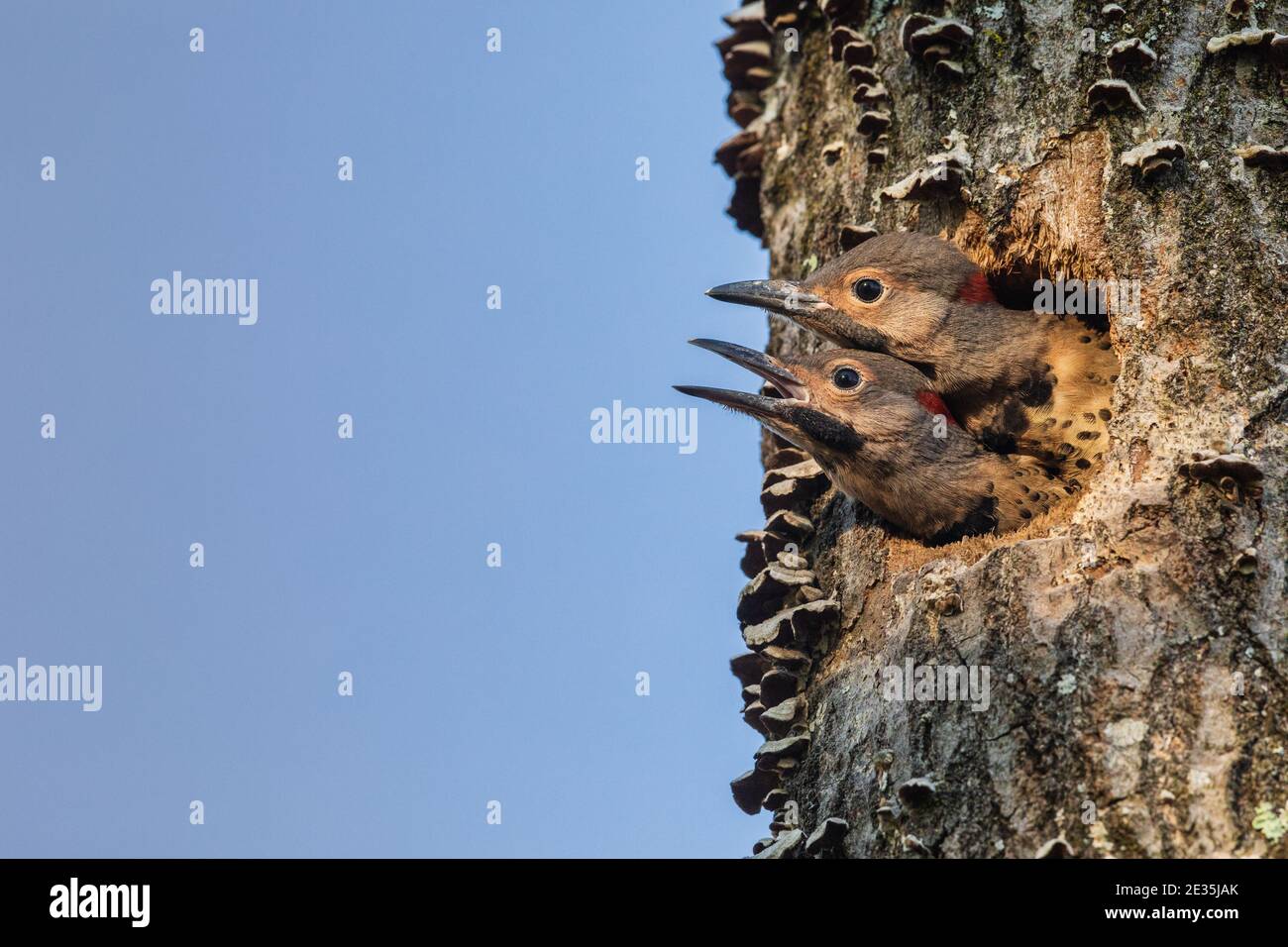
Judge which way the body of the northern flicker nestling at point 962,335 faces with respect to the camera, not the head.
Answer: to the viewer's left

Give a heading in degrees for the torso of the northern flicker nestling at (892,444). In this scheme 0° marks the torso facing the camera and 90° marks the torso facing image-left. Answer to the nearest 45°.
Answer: approximately 90°

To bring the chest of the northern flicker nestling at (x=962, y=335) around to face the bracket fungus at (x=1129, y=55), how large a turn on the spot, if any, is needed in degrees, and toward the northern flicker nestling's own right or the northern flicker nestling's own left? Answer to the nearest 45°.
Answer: approximately 135° to the northern flicker nestling's own left

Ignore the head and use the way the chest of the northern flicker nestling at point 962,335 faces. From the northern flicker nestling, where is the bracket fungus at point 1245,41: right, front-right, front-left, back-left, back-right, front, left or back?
back-left

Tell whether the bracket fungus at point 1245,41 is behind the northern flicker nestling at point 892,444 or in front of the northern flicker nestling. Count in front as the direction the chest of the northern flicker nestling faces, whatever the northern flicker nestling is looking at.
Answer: behind

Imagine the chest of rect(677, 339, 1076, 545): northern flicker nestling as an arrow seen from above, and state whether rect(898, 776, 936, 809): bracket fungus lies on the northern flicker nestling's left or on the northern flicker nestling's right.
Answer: on the northern flicker nestling's left
